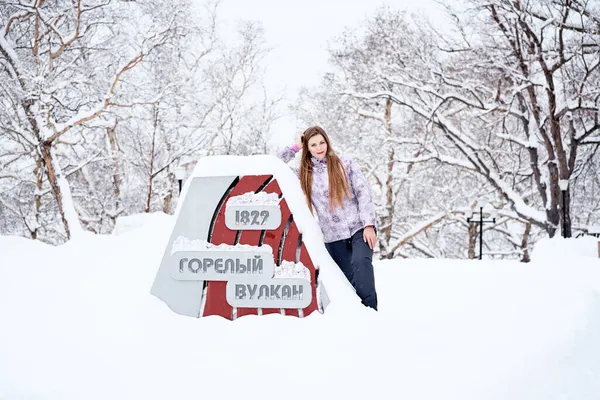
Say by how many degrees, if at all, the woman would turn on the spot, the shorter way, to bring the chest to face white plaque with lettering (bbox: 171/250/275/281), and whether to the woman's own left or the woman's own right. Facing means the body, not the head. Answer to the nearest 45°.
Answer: approximately 45° to the woman's own right

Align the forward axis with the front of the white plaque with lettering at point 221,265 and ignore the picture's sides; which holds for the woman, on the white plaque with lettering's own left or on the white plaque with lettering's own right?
on the white plaque with lettering's own left

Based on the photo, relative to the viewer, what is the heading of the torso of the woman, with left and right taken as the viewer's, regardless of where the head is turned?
facing the viewer

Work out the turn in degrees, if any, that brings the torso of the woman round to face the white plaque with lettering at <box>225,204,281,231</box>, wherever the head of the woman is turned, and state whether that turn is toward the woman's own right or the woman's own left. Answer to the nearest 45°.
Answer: approximately 45° to the woman's own right

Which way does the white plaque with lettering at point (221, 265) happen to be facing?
toward the camera

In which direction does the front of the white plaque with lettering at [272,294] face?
toward the camera

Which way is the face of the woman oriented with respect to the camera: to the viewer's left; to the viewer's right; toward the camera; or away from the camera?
toward the camera

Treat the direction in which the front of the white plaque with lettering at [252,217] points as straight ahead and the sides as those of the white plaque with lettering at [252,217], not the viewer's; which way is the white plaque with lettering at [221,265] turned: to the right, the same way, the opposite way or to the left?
the same way

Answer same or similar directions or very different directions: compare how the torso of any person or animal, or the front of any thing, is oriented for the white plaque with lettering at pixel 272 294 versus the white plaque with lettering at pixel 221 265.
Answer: same or similar directions

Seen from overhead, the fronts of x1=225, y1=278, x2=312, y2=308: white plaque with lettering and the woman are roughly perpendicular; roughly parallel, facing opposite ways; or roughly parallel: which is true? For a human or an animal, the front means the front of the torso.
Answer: roughly parallel
